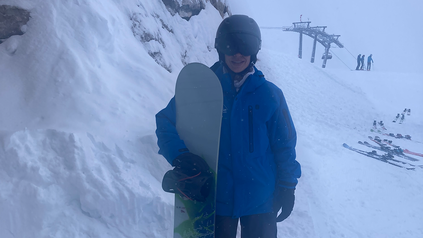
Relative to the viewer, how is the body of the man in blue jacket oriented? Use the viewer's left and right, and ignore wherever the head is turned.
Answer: facing the viewer

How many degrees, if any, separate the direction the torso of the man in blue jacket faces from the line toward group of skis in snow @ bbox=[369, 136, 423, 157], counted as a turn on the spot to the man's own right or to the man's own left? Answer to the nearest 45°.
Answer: approximately 135° to the man's own left

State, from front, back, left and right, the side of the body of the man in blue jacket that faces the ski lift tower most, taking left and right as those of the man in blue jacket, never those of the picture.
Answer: back

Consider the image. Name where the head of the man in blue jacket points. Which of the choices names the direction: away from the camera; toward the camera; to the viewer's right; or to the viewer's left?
toward the camera

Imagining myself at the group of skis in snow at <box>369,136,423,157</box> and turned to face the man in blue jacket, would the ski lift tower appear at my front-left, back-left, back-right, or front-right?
back-right

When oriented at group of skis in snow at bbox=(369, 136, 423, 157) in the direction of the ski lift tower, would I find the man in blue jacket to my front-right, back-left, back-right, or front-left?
back-left

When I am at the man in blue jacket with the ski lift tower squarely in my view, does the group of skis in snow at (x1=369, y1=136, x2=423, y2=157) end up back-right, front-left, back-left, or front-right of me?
front-right
